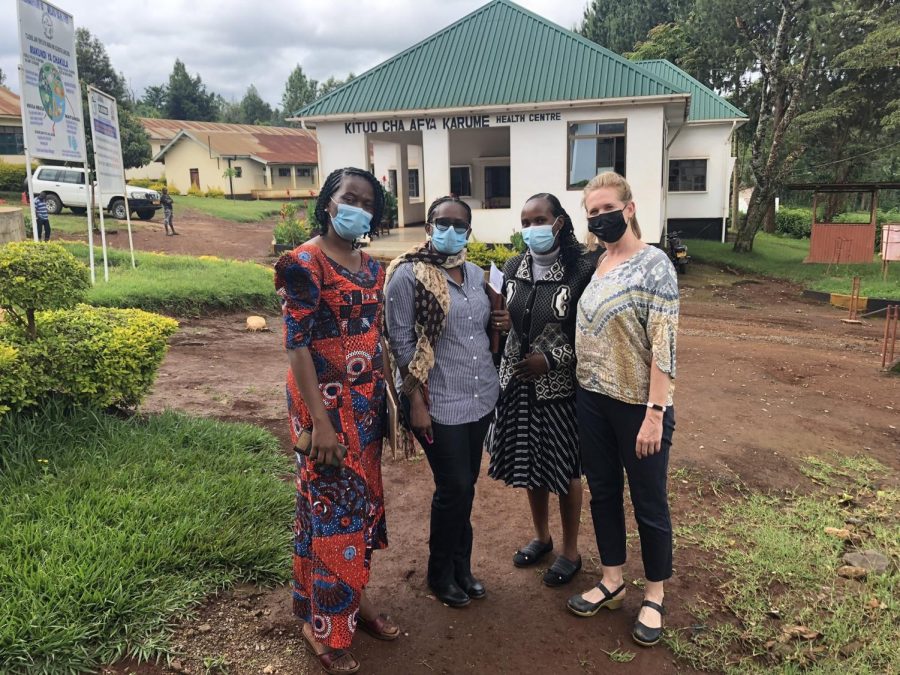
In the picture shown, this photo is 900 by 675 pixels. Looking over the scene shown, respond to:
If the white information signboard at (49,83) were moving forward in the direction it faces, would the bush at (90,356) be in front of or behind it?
in front

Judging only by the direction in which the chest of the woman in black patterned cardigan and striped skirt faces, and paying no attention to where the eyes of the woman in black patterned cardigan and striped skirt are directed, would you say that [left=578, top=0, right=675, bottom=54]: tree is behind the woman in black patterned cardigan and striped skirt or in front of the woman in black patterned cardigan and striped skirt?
behind

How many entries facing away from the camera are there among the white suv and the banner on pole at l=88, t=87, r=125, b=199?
0

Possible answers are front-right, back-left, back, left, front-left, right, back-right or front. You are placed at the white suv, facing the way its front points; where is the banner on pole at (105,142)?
front-right

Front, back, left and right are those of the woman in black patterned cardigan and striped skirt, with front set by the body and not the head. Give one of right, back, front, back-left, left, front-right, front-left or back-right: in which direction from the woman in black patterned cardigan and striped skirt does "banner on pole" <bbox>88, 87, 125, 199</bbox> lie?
right

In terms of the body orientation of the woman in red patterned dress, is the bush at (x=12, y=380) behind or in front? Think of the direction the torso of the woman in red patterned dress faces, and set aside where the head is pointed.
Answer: behind

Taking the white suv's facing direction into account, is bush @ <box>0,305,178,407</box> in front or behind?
in front

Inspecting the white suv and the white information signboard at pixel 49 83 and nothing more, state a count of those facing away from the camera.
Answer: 0

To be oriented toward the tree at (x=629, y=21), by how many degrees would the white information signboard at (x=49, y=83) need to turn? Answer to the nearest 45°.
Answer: approximately 90° to its left

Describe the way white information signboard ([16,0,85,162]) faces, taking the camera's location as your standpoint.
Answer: facing the viewer and to the right of the viewer

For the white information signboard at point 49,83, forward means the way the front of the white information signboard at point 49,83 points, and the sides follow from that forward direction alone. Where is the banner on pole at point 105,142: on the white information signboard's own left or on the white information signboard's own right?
on the white information signboard's own left
